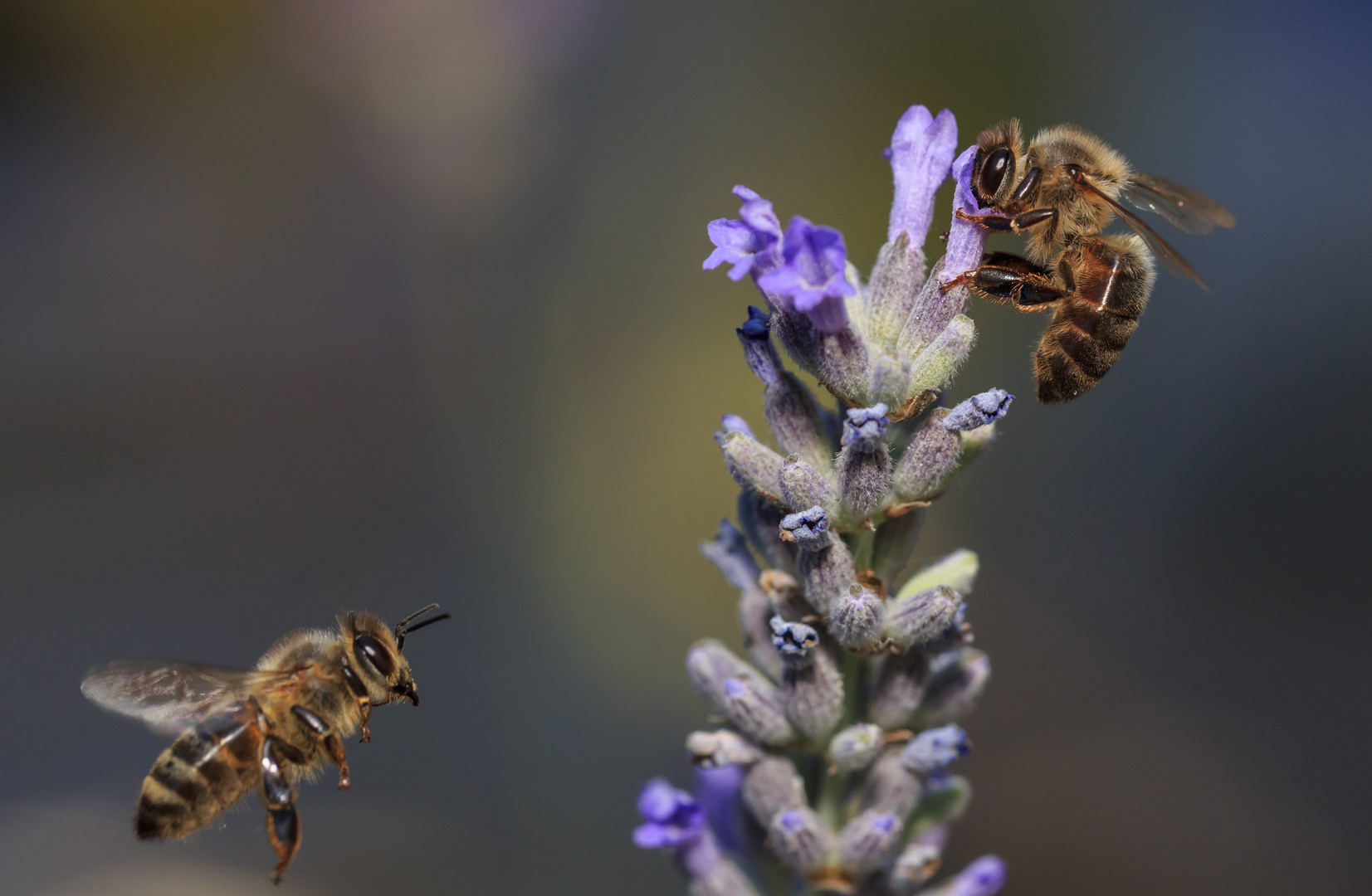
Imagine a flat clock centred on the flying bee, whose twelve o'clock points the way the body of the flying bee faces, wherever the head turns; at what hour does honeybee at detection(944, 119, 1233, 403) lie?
The honeybee is roughly at 1 o'clock from the flying bee.

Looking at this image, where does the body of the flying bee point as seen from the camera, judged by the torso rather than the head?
to the viewer's right
